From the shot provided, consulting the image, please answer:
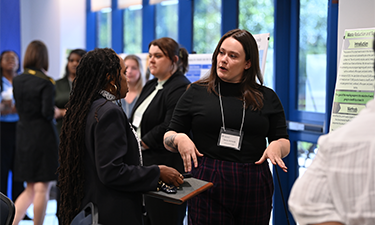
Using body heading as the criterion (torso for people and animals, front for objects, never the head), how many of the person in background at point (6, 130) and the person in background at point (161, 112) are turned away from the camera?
0

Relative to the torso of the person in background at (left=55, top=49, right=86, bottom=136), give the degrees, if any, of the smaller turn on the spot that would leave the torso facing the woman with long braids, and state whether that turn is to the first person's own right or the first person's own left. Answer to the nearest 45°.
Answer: approximately 45° to the first person's own left

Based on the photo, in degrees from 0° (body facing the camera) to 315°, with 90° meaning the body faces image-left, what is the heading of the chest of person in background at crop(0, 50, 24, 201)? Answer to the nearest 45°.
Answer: approximately 315°

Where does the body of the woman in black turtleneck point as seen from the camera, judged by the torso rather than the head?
toward the camera

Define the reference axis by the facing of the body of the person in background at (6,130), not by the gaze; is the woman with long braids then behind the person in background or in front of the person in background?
in front

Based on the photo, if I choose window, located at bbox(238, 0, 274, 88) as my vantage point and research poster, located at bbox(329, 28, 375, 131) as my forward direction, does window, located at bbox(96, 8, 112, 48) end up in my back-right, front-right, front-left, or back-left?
back-right

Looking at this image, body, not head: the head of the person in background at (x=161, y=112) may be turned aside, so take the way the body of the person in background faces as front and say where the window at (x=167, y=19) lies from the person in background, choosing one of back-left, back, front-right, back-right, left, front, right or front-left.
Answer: back-right

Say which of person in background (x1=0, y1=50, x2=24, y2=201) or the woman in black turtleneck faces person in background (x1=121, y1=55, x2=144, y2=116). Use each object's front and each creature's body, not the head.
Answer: person in background (x1=0, y1=50, x2=24, y2=201)

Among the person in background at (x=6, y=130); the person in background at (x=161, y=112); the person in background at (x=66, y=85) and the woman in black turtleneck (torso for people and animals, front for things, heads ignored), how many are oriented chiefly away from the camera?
0

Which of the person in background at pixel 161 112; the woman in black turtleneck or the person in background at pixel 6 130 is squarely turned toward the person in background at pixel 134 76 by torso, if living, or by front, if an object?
the person in background at pixel 6 130

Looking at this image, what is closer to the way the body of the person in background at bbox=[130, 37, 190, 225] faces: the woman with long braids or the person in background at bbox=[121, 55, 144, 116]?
the woman with long braids

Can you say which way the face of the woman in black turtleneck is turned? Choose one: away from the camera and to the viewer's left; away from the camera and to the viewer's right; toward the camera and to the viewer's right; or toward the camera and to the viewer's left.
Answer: toward the camera and to the viewer's left

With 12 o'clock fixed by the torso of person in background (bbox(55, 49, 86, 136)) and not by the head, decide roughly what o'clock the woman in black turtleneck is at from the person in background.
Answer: The woman in black turtleneck is roughly at 10 o'clock from the person in background.
